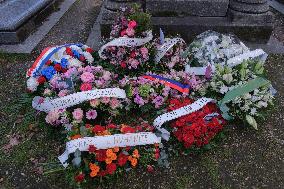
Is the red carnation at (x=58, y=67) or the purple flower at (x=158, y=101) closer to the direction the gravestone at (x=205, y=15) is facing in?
the purple flower

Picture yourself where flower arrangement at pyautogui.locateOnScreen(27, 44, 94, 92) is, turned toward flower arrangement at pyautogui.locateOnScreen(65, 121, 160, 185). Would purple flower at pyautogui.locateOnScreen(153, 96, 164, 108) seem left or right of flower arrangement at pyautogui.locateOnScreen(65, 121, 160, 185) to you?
left

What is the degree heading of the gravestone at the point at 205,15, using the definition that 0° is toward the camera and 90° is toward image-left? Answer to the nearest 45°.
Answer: approximately 0°

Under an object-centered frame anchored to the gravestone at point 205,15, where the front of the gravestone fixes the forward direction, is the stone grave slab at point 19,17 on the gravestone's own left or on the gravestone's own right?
on the gravestone's own right

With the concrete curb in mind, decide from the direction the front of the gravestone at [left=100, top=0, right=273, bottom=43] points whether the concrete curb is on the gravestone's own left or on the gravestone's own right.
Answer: on the gravestone's own right

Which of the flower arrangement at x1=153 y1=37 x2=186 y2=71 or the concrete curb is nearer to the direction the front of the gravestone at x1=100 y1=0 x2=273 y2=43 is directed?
the flower arrangement

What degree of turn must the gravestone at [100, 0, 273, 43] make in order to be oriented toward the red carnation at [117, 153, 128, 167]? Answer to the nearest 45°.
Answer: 0° — it already faces it

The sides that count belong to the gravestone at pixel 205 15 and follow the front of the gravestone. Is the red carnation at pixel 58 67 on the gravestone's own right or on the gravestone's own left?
on the gravestone's own right

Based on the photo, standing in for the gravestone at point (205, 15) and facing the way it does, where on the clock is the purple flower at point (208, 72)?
The purple flower is roughly at 12 o'clock from the gravestone.

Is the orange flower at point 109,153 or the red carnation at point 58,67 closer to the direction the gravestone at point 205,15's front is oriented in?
the orange flower

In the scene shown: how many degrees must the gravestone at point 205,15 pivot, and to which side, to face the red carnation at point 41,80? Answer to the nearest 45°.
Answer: approximately 45° to its right
